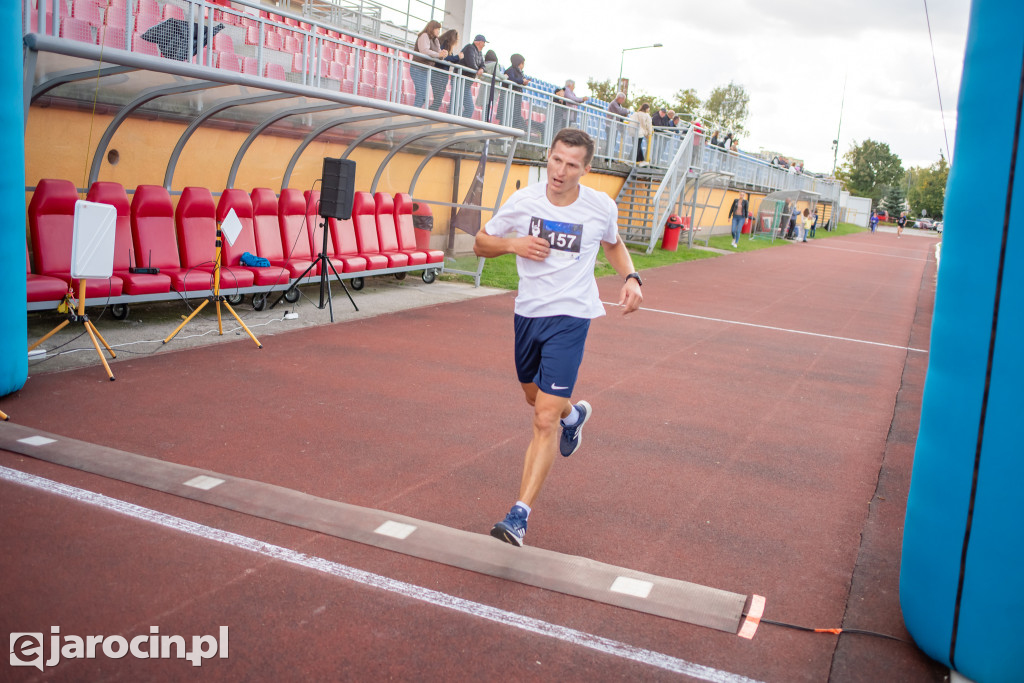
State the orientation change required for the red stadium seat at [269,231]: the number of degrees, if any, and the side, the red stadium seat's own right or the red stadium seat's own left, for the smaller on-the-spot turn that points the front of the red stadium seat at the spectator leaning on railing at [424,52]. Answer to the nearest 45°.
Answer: approximately 90° to the red stadium seat's own left

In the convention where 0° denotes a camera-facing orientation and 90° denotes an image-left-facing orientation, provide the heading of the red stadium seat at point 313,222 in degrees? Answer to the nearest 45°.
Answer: approximately 315°

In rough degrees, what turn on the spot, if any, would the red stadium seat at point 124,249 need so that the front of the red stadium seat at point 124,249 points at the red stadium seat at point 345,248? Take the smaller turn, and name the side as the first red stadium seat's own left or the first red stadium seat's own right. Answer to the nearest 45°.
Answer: approximately 90° to the first red stadium seat's own left

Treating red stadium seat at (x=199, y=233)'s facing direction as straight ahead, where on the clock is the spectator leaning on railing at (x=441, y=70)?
The spectator leaning on railing is roughly at 9 o'clock from the red stadium seat.

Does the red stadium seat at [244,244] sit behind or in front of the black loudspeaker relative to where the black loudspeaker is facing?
behind

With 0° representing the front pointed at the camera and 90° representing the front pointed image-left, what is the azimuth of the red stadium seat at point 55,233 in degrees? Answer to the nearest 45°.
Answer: approximately 315°
